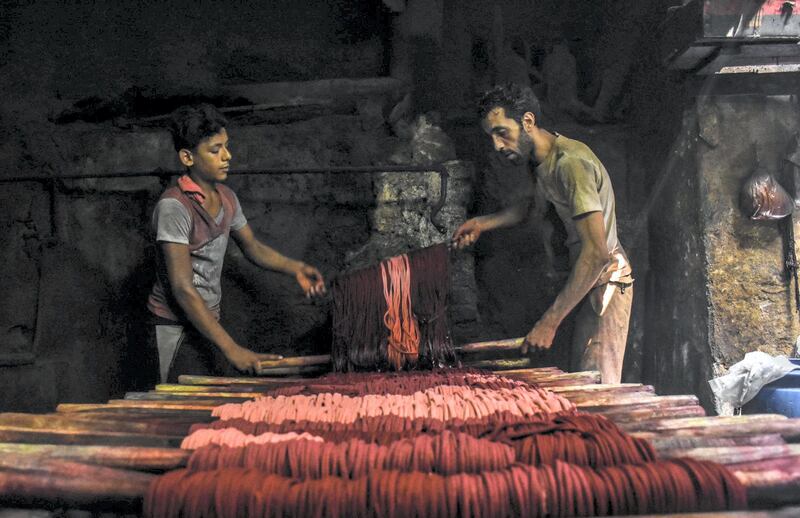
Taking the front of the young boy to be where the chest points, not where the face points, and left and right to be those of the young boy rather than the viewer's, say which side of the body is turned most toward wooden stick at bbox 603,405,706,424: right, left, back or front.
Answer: front

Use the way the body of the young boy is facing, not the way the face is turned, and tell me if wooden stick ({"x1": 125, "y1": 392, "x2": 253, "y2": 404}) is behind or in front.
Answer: in front

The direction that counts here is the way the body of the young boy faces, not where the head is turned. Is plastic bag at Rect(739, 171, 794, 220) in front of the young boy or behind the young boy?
in front

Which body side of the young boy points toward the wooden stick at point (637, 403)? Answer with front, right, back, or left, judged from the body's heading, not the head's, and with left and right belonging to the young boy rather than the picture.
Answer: front

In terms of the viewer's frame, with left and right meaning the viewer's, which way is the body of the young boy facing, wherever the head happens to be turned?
facing the viewer and to the right of the viewer

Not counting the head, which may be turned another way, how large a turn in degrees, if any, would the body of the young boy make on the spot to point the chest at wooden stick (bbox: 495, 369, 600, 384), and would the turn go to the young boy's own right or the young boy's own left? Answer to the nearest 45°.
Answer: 0° — they already face it

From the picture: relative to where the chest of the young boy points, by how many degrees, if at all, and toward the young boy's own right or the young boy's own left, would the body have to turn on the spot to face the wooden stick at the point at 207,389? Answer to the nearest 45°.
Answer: approximately 45° to the young boy's own right
